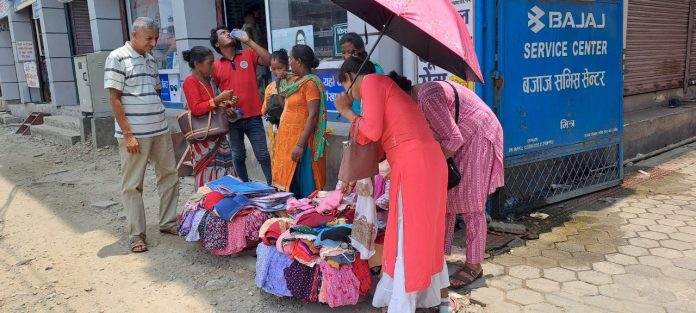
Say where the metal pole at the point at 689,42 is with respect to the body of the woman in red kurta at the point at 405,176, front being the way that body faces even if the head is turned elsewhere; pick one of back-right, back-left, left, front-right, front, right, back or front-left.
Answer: right

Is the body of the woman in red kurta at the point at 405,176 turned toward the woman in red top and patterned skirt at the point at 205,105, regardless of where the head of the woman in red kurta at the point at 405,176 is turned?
yes

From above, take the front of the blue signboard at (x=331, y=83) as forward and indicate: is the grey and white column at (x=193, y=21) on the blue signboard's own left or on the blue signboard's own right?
on the blue signboard's own right

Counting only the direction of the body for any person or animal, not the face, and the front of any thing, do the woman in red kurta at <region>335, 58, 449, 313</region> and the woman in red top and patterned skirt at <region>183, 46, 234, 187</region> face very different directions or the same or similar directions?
very different directions

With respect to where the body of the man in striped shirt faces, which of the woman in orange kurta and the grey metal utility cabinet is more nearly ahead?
the woman in orange kurta

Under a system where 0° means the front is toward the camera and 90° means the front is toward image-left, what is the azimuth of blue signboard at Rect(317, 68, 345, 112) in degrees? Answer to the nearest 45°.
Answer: approximately 0°

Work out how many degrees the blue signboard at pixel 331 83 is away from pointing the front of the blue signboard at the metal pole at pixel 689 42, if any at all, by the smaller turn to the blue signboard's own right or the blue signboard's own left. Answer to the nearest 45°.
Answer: approximately 135° to the blue signboard's own left

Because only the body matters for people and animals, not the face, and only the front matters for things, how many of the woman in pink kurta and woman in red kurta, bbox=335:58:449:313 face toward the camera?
0

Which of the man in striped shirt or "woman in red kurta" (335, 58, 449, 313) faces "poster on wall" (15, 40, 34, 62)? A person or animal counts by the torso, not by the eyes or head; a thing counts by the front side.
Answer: the woman in red kurta

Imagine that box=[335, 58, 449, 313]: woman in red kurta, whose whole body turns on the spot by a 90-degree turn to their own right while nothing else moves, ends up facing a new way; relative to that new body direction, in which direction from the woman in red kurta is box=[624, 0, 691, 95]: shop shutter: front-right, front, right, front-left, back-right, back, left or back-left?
front

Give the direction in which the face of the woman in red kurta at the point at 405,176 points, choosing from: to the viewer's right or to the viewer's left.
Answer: to the viewer's left

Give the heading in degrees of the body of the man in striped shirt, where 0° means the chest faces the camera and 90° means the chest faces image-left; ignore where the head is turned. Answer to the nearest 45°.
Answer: approximately 315°
